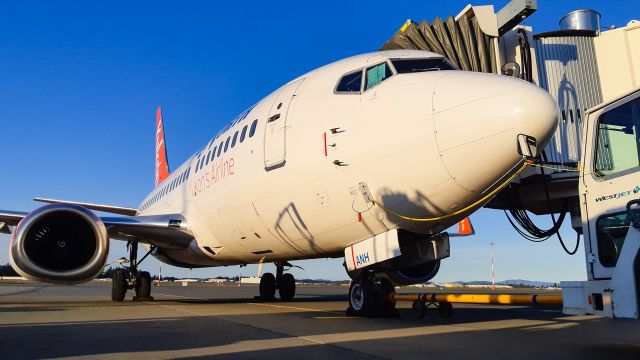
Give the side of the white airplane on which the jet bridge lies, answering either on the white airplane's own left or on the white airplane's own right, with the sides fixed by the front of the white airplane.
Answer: on the white airplane's own left

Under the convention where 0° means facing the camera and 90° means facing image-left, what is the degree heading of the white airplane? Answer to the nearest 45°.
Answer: approximately 315°
